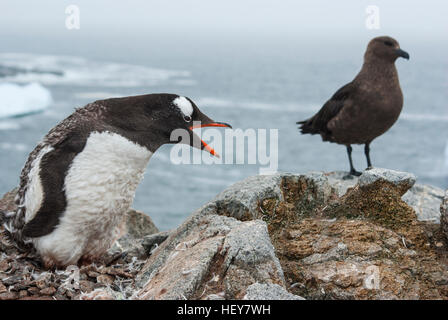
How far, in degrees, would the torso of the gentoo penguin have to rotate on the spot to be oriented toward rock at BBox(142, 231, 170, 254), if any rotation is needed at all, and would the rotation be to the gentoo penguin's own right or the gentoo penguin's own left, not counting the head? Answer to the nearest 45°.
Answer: approximately 45° to the gentoo penguin's own left

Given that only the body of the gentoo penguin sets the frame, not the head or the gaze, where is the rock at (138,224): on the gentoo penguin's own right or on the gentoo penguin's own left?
on the gentoo penguin's own left

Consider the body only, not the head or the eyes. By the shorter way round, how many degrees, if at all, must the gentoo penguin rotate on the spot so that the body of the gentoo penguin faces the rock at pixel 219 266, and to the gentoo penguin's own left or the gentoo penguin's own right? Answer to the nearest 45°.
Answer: approximately 45° to the gentoo penguin's own right

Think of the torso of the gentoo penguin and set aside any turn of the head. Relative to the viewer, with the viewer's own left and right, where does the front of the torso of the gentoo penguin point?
facing to the right of the viewer

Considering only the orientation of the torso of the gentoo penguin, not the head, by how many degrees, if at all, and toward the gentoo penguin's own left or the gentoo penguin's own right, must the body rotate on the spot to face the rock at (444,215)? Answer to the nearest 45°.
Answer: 0° — it already faces it

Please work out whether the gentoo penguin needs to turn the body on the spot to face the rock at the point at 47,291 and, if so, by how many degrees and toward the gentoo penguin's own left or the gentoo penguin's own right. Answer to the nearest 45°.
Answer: approximately 135° to the gentoo penguin's own right
